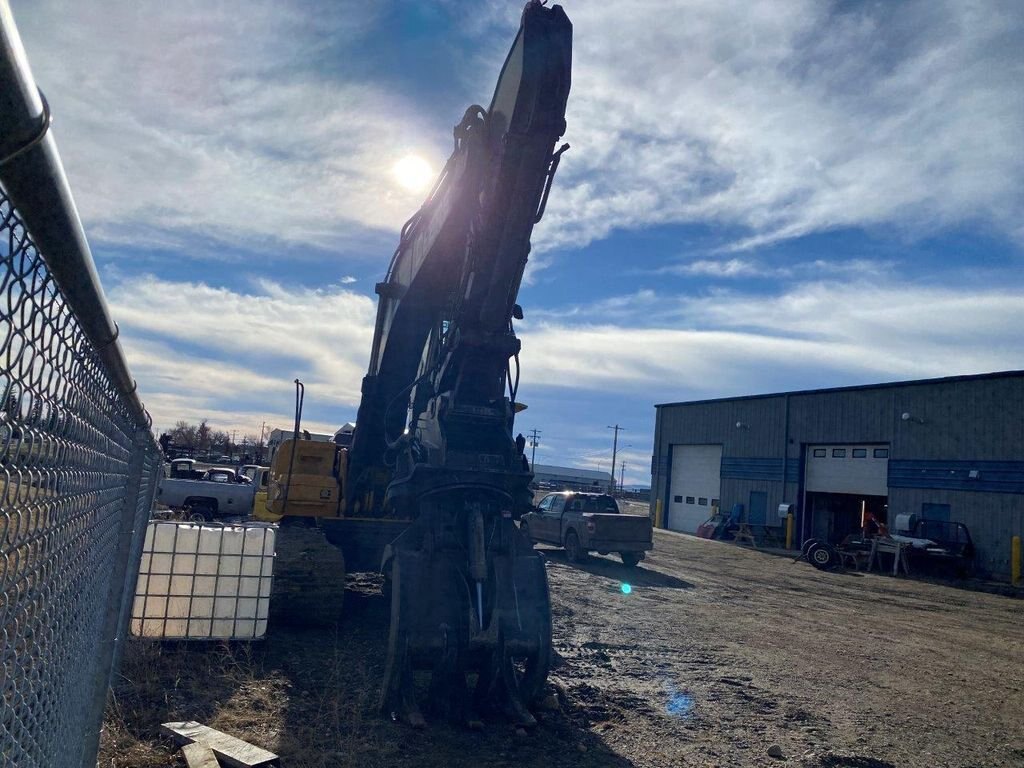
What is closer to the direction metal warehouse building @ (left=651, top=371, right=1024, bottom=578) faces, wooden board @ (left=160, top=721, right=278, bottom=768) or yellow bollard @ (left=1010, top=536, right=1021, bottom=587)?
the wooden board

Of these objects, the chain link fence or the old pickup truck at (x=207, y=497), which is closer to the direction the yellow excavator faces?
the chain link fence

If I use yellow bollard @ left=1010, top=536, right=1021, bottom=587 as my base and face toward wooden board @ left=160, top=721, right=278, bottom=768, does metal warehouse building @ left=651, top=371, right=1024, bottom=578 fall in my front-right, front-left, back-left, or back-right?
back-right

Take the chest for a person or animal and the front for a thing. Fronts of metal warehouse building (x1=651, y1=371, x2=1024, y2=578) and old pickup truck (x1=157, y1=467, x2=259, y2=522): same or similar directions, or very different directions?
very different directions

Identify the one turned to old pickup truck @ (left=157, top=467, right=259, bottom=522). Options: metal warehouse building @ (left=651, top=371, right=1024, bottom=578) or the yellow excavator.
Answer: the metal warehouse building

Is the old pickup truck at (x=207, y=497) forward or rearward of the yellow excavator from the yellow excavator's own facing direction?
rearward

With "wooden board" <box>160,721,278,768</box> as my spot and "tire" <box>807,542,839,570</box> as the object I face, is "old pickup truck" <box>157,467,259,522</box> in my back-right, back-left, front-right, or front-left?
front-left

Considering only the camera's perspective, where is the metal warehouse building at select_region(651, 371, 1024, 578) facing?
facing the viewer and to the left of the viewer

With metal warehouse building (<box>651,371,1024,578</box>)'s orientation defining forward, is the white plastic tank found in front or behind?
in front
